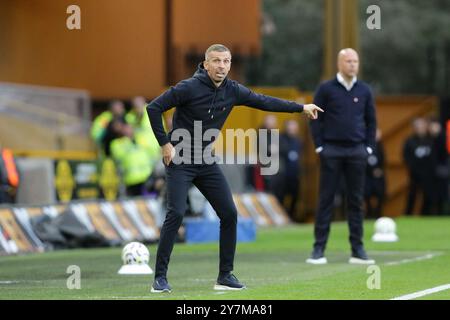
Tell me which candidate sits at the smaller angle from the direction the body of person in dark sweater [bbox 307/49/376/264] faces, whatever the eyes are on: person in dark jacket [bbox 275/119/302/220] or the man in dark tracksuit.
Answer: the man in dark tracksuit

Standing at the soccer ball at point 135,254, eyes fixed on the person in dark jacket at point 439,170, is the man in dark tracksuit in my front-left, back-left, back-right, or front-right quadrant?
back-right

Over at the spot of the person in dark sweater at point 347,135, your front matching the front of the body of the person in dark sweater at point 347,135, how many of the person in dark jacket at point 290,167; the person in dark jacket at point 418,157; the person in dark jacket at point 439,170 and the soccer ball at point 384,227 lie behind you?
4

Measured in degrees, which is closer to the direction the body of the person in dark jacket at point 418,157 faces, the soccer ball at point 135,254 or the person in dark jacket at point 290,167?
the soccer ball

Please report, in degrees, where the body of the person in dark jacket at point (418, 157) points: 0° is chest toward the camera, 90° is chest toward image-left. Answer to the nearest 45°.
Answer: approximately 0°

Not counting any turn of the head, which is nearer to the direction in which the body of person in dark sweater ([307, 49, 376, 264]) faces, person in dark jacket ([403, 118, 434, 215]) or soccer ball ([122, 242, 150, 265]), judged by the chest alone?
the soccer ball

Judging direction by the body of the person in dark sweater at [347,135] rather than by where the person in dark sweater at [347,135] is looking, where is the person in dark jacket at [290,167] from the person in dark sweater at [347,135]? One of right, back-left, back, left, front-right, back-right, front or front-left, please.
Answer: back

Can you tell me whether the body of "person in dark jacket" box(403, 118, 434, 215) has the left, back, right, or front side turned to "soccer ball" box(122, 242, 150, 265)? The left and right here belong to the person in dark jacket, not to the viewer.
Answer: front

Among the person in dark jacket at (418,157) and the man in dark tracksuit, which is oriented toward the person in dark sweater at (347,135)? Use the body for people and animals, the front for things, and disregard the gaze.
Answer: the person in dark jacket at (418,157)

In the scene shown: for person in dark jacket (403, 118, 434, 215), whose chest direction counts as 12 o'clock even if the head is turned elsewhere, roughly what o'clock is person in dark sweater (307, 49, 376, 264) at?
person in dark sweater (307, 49, 376, 264) is roughly at 12 o'clock from person in dark jacket (403, 118, 434, 215).

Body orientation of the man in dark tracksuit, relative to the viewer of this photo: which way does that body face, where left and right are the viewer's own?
facing the viewer and to the right of the viewer
